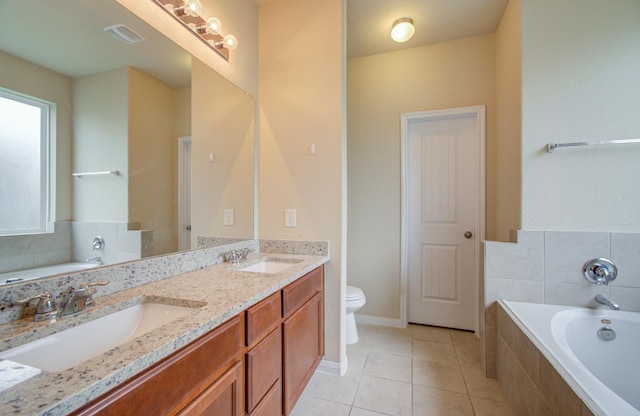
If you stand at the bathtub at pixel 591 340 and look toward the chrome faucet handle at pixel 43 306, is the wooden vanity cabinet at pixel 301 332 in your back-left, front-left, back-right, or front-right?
front-right

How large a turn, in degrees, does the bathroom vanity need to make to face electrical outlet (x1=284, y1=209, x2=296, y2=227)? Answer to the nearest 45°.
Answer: approximately 90° to its left

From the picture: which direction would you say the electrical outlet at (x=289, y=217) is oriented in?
toward the camera

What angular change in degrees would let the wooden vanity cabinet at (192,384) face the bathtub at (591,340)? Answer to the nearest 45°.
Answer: approximately 45° to its left

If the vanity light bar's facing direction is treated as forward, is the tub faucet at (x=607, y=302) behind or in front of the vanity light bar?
in front

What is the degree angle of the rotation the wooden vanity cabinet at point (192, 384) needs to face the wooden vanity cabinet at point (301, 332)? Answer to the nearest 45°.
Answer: approximately 90° to its left

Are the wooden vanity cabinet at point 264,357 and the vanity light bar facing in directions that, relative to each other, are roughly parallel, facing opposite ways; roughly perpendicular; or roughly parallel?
roughly parallel

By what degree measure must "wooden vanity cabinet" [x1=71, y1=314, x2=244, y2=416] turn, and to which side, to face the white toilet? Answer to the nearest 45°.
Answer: approximately 90° to its left

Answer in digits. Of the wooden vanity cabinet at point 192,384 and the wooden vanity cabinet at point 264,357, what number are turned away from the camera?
0

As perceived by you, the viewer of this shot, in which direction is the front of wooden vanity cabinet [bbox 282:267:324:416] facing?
facing the viewer and to the right of the viewer

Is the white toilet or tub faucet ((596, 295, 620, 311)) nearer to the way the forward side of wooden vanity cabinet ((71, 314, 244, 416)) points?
the tub faucet
